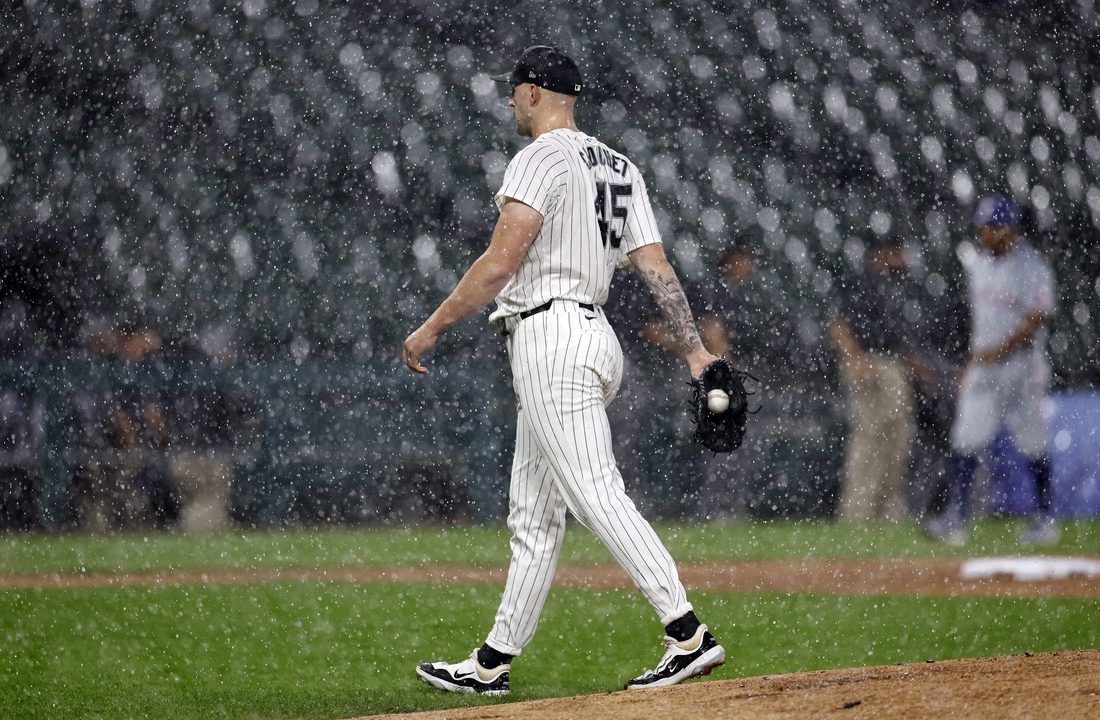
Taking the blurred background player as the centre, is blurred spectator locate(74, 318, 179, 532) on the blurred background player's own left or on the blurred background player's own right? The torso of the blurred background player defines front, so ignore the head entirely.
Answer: on the blurred background player's own right

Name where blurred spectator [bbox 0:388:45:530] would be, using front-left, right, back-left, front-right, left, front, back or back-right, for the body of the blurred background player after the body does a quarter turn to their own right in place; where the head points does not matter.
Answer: front-left

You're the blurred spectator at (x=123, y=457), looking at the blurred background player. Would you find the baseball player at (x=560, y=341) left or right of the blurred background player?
right

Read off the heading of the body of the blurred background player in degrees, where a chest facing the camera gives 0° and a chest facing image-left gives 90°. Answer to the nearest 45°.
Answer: approximately 45°

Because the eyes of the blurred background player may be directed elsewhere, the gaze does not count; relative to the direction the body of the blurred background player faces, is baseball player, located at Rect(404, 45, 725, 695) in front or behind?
in front

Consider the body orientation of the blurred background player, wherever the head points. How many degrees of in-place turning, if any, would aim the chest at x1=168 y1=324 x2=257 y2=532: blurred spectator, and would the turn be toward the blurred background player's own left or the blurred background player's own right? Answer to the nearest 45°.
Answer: approximately 45° to the blurred background player's own right

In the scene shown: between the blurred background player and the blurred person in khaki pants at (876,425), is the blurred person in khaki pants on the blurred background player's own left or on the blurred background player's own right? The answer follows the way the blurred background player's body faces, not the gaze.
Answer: on the blurred background player's own right
